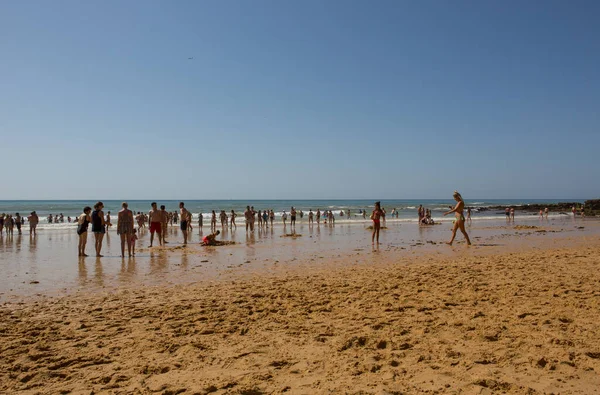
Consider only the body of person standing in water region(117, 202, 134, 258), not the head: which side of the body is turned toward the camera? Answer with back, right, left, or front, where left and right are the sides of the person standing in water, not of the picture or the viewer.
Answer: back

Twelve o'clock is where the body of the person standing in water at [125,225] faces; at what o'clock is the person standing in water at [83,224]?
the person standing in water at [83,224] is roughly at 10 o'clock from the person standing in water at [125,225].
